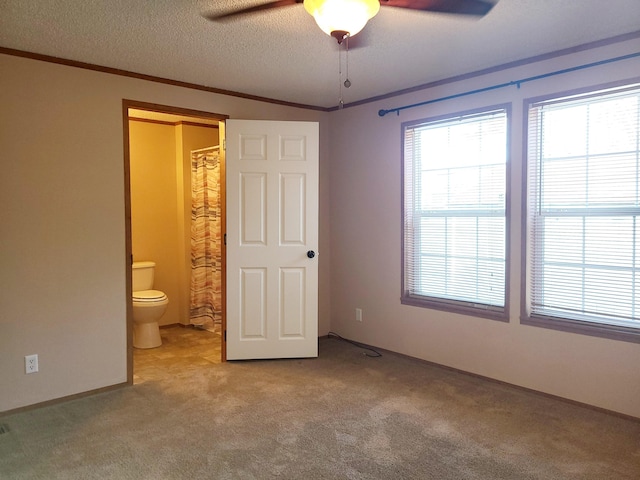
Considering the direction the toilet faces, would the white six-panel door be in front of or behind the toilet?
in front

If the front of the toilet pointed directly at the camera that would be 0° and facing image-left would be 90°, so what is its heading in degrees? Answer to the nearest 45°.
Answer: approximately 315°

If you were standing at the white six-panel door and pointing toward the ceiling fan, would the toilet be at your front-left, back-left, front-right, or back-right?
back-right

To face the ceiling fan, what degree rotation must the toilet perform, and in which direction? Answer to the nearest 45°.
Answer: approximately 45° to its right
